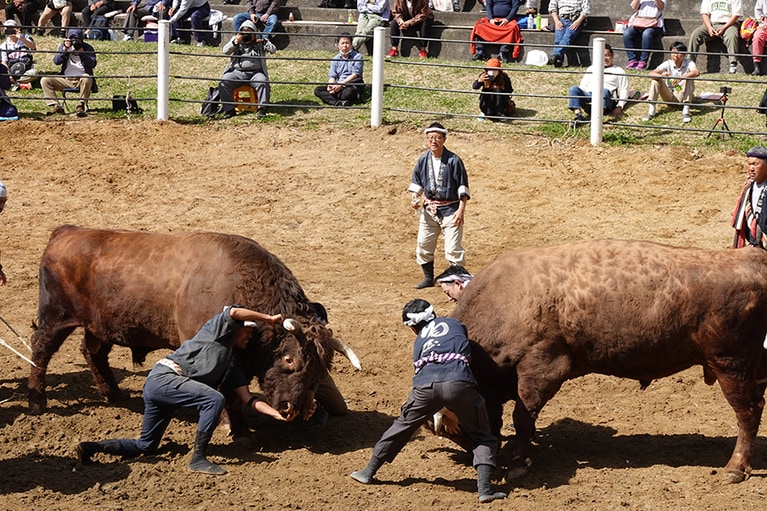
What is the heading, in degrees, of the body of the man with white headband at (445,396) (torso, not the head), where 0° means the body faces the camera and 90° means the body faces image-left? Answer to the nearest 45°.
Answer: approximately 180°

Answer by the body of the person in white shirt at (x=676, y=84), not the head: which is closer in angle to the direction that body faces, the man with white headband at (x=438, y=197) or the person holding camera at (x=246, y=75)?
the man with white headband

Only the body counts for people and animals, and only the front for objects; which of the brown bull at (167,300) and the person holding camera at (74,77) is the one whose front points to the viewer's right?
the brown bull

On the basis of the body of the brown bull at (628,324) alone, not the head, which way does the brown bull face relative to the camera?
to the viewer's left

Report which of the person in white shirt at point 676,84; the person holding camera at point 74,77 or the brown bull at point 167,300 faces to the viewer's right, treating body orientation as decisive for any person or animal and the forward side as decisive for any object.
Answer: the brown bull

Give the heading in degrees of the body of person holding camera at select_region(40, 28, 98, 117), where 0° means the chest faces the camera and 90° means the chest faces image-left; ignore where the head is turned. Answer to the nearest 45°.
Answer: approximately 0°

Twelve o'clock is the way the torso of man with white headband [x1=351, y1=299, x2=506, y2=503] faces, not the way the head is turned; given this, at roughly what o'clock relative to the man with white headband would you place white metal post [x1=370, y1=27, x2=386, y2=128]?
The white metal post is roughly at 12 o'clock from the man with white headband.

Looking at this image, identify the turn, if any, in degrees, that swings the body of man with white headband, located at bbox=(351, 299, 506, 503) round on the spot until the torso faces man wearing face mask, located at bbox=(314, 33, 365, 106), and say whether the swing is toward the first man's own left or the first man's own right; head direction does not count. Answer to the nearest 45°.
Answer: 0° — they already face them

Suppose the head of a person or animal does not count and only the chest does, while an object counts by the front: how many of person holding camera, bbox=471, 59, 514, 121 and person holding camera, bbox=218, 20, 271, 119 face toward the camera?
2

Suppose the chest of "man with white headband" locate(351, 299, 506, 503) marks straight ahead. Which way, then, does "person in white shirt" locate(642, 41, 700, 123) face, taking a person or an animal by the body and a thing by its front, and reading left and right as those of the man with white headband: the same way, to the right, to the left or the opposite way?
the opposite way

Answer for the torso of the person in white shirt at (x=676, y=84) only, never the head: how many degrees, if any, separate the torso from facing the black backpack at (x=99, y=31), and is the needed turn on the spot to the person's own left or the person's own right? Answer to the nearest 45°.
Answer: approximately 90° to the person's own right
